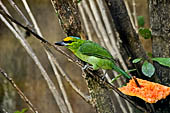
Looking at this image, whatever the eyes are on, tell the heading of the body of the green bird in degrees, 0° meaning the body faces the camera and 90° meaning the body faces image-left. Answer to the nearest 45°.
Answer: approximately 90°
